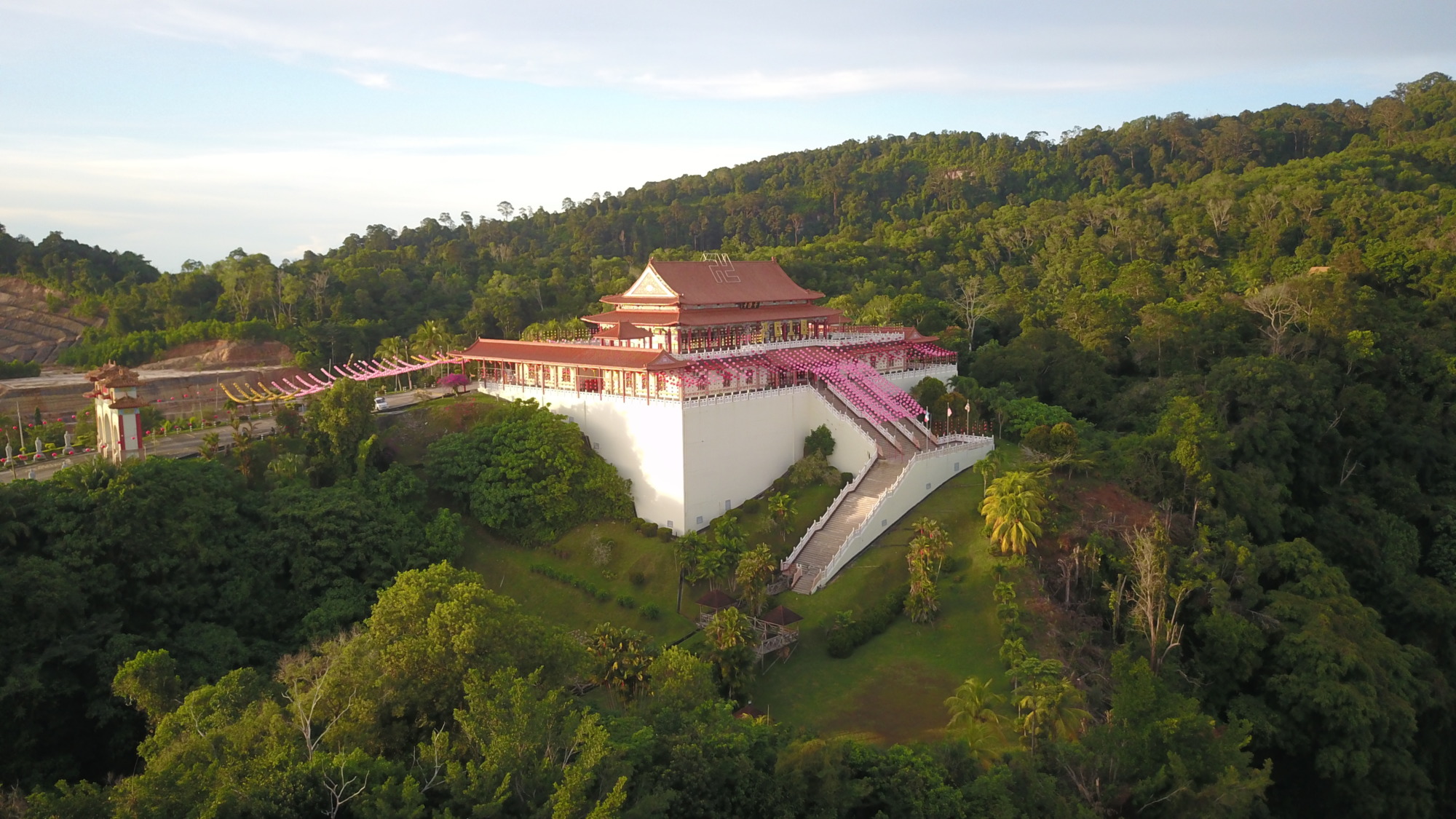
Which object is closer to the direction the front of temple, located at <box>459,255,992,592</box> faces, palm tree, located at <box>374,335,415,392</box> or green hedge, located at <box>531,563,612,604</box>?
the green hedge

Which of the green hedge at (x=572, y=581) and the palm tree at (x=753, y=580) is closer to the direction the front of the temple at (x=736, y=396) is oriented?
the palm tree

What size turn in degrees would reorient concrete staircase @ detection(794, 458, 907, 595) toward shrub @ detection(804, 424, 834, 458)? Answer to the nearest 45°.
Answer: approximately 135° to its right

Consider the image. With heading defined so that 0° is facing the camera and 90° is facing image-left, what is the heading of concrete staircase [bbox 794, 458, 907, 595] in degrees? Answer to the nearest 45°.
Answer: approximately 45°

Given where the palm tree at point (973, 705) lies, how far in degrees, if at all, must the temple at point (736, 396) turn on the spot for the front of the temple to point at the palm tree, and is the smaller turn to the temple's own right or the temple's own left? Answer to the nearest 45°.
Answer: approximately 45° to the temple's own right

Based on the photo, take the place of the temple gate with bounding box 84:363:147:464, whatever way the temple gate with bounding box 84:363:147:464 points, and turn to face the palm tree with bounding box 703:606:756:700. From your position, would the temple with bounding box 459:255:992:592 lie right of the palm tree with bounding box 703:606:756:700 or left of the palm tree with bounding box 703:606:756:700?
left

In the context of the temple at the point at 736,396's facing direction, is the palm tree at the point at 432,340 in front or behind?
behind

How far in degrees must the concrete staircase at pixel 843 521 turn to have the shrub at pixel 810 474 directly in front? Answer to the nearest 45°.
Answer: approximately 135° to its right
